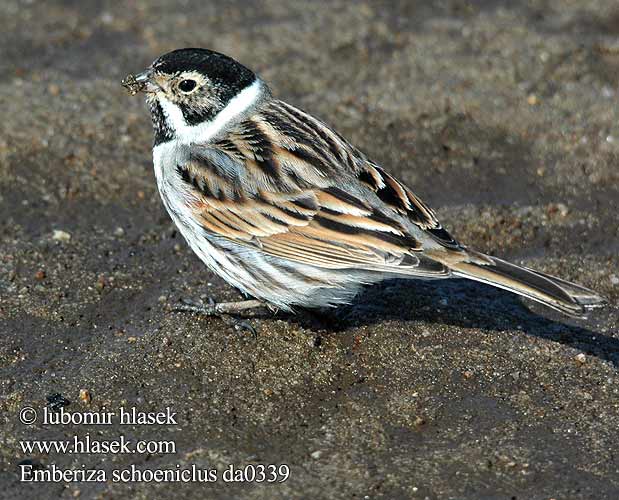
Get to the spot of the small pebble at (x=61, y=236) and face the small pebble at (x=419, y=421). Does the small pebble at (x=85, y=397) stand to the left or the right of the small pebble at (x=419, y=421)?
right

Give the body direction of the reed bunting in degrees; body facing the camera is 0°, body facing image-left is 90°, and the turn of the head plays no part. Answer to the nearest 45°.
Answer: approximately 90°

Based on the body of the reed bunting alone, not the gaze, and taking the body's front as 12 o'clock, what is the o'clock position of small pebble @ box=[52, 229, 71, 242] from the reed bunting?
The small pebble is roughly at 1 o'clock from the reed bunting.

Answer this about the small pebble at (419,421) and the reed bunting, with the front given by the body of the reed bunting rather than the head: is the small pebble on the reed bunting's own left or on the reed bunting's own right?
on the reed bunting's own left

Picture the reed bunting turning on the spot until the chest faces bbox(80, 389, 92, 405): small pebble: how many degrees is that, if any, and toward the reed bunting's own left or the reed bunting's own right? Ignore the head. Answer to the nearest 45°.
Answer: approximately 45° to the reed bunting's own left
